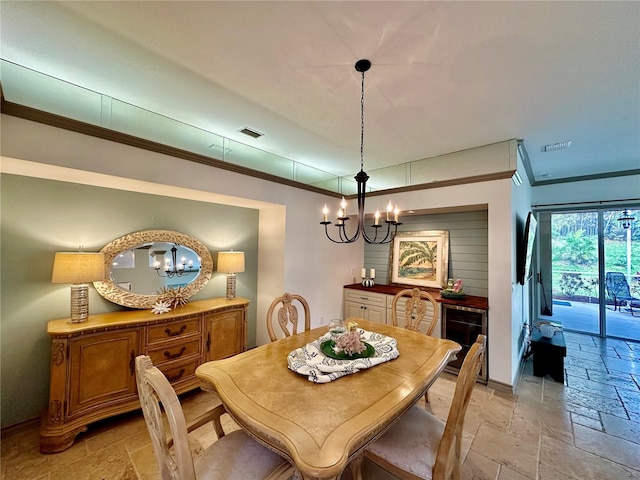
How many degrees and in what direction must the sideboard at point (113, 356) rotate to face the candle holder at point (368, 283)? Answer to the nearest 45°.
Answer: approximately 45° to its left

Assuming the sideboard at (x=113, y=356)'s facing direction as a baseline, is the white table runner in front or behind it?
in front

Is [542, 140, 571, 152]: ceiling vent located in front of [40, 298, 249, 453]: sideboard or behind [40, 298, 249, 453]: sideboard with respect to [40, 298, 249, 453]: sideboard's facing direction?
in front

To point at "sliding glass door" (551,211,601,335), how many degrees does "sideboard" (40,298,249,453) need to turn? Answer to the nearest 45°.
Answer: approximately 45° to its left

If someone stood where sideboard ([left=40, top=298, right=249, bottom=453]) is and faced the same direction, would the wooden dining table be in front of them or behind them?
in front

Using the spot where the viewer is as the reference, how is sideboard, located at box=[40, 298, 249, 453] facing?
facing the viewer and to the right of the viewer
